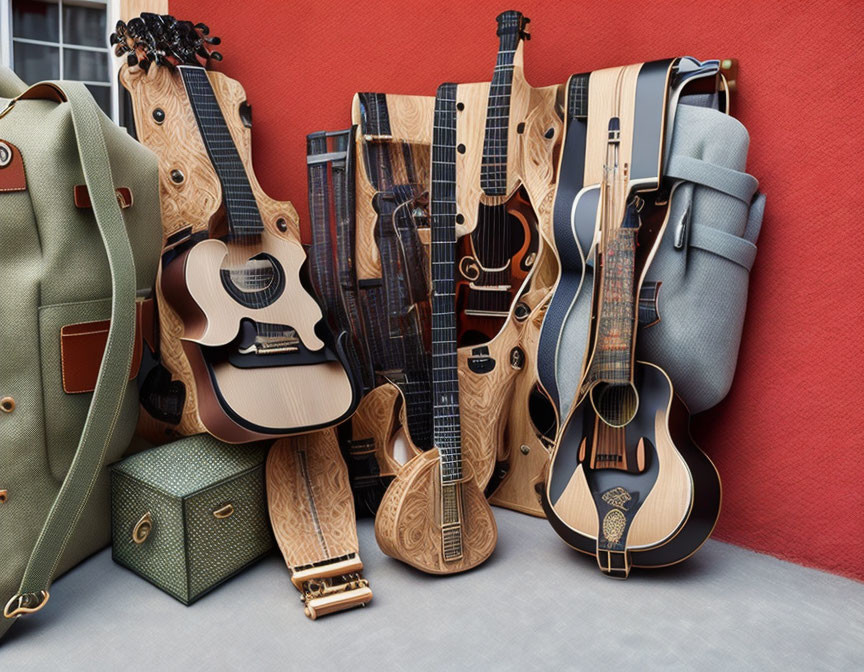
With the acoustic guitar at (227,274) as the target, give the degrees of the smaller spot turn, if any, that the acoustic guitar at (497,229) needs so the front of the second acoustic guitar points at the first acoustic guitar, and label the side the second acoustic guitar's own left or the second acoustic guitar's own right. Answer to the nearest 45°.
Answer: approximately 90° to the second acoustic guitar's own right

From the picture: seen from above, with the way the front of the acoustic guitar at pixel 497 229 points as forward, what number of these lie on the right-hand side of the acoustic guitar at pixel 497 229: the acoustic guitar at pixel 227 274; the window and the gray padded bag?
2

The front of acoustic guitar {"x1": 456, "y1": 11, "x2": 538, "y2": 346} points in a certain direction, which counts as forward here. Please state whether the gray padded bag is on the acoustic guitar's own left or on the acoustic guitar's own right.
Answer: on the acoustic guitar's own left

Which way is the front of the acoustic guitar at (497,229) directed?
toward the camera

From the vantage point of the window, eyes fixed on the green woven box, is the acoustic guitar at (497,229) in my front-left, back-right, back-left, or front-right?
front-left

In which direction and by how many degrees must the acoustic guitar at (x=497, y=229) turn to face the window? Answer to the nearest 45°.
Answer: approximately 90° to its right

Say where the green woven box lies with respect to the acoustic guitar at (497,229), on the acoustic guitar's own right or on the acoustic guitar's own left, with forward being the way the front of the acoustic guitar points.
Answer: on the acoustic guitar's own right

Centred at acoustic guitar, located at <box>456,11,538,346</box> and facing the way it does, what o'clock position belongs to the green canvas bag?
The green canvas bag is roughly at 2 o'clock from the acoustic guitar.

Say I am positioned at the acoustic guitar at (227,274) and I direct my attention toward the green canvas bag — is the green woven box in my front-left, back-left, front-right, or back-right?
front-left
